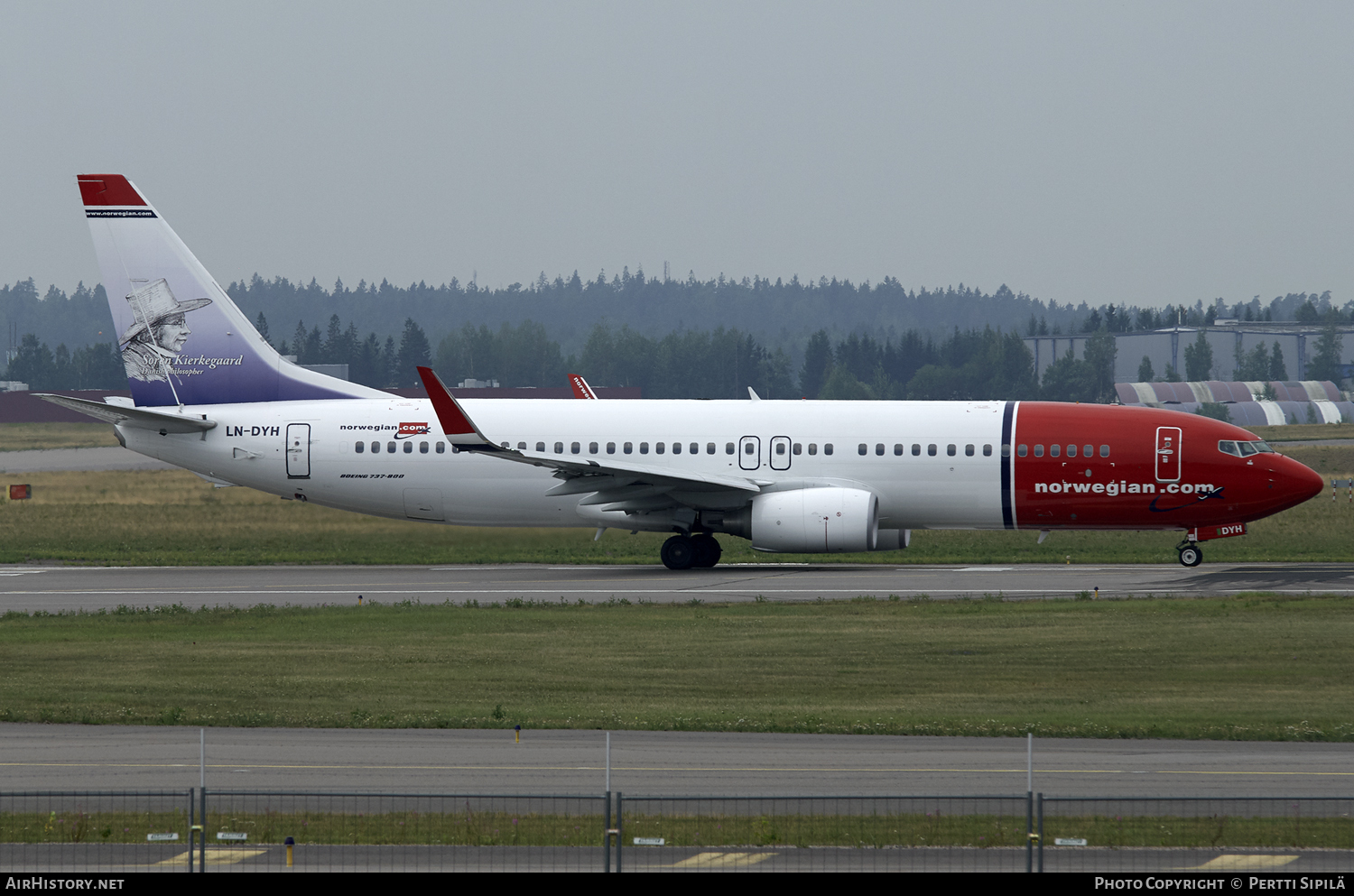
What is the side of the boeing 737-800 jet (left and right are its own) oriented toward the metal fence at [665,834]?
right

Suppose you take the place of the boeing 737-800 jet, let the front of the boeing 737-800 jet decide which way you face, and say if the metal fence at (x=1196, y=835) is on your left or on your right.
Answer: on your right

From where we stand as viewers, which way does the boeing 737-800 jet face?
facing to the right of the viewer
